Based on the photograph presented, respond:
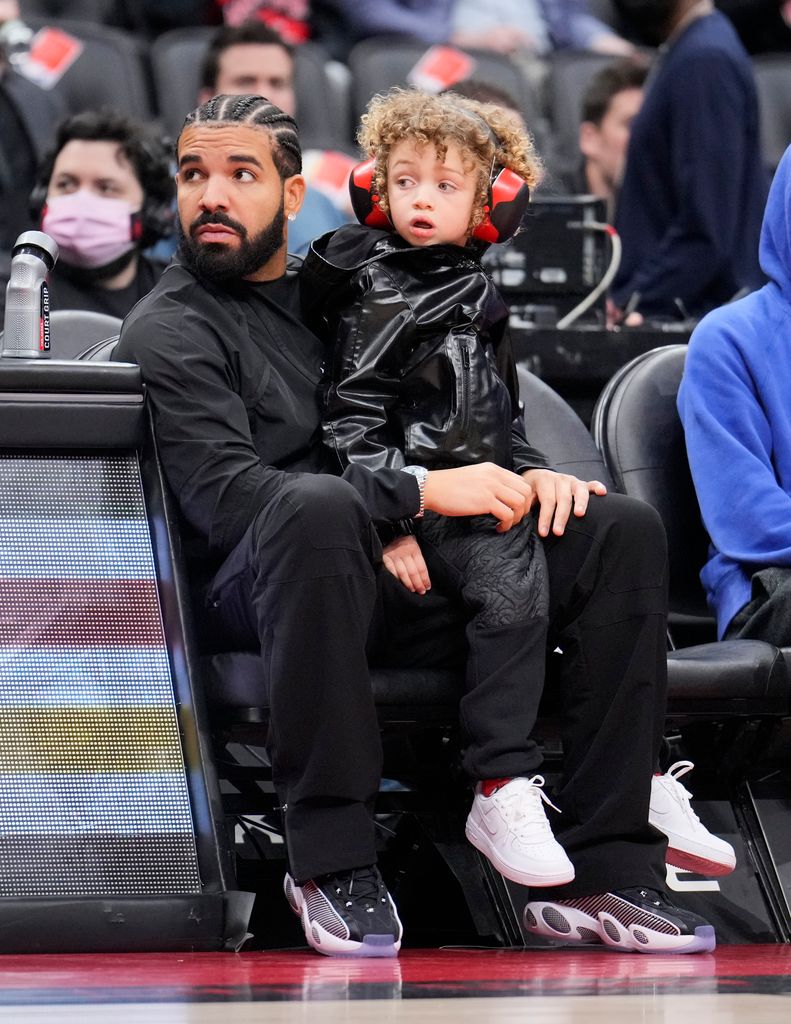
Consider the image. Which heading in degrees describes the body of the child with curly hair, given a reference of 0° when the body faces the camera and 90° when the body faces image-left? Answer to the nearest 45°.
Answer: approximately 315°

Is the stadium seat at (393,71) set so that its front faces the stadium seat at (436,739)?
yes

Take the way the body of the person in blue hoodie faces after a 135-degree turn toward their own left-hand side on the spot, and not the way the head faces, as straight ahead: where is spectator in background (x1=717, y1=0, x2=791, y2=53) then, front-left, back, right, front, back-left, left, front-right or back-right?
front

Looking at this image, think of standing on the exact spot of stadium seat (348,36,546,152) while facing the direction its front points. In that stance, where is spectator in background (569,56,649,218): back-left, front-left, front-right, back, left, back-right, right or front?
front-left

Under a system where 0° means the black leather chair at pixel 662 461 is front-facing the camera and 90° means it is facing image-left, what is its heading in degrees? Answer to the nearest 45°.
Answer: approximately 315°

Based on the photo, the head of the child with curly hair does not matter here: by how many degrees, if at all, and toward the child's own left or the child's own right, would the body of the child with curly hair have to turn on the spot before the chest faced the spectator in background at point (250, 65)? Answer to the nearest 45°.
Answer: approximately 135° to the child's own left
